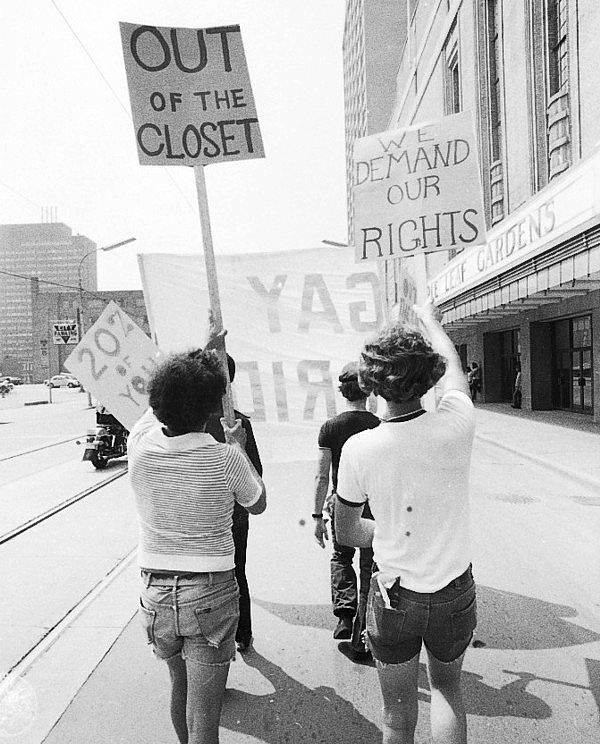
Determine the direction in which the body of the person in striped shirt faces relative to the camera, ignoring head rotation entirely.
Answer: away from the camera

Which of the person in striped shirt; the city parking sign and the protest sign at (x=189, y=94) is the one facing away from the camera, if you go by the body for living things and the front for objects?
the person in striped shirt

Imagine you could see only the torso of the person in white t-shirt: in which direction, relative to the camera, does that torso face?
away from the camera

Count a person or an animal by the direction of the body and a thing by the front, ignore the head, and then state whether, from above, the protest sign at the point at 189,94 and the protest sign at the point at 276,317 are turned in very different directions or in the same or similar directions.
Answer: very different directions

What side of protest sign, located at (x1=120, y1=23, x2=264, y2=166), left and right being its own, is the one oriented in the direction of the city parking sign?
back

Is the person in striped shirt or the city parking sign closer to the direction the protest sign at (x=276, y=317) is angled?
the city parking sign

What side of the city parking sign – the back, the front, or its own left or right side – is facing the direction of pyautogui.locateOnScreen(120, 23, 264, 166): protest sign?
front

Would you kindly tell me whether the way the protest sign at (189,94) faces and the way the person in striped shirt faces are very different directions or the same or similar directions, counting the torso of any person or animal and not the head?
very different directions

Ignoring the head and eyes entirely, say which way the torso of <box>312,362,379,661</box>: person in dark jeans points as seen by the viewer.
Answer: away from the camera

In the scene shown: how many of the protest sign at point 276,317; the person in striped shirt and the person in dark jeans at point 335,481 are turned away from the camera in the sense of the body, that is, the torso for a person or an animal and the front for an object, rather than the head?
3

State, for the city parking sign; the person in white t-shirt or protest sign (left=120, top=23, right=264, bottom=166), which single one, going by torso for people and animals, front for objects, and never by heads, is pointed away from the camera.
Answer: the person in white t-shirt

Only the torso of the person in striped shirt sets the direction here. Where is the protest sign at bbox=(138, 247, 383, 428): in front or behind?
in front

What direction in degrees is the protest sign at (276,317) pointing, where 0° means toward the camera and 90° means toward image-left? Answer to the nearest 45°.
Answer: approximately 180°

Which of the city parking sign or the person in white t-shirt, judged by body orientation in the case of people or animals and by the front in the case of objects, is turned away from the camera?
the person in white t-shirt

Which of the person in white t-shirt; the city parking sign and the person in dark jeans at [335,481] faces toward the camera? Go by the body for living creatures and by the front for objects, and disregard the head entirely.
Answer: the city parking sign

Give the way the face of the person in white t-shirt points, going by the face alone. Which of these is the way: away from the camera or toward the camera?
away from the camera
